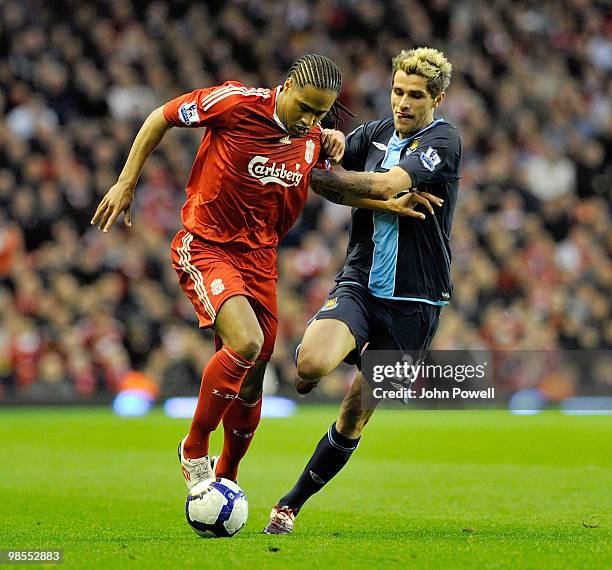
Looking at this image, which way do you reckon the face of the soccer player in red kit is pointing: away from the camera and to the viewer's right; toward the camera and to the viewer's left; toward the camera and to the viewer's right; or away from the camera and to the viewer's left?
toward the camera and to the viewer's right

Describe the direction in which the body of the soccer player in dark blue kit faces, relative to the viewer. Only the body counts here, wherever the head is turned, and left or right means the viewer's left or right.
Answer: facing the viewer and to the left of the viewer

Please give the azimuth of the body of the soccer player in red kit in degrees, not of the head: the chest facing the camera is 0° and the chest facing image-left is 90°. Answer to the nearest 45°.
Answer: approximately 315°

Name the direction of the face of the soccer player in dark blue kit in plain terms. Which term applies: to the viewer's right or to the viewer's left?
to the viewer's left

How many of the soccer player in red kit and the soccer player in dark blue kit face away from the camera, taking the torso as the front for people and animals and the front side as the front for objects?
0
